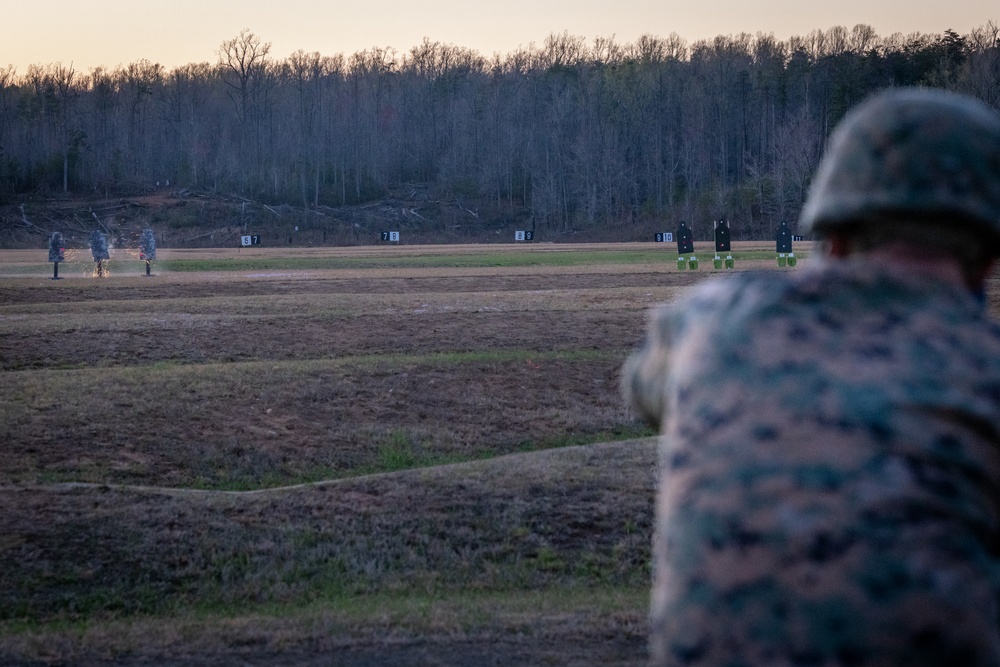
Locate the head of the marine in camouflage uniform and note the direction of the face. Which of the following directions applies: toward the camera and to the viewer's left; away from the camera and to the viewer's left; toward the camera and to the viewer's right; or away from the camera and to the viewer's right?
away from the camera and to the viewer's left

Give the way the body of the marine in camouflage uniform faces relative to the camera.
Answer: away from the camera
